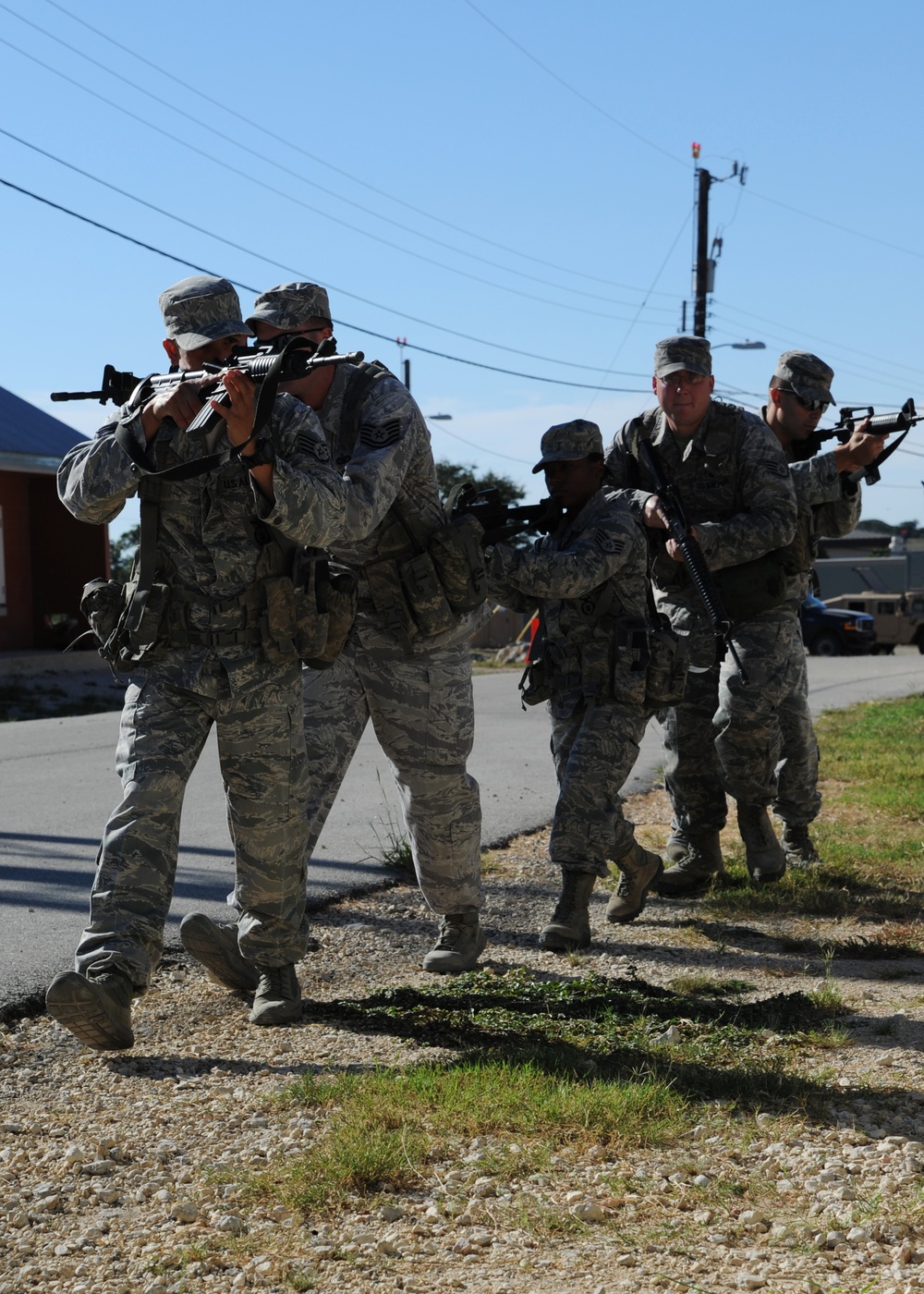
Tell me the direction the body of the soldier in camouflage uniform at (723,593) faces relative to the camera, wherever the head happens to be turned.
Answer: toward the camera

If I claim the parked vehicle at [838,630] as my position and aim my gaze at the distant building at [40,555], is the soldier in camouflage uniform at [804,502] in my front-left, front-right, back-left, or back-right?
front-left

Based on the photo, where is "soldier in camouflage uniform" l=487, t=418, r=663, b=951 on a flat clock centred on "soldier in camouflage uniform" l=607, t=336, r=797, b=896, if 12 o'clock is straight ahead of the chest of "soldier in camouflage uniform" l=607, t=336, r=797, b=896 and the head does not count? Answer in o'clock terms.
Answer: "soldier in camouflage uniform" l=487, t=418, r=663, b=951 is roughly at 1 o'clock from "soldier in camouflage uniform" l=607, t=336, r=797, b=896.

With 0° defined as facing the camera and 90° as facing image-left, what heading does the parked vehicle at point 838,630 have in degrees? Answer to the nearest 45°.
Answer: approximately 315°

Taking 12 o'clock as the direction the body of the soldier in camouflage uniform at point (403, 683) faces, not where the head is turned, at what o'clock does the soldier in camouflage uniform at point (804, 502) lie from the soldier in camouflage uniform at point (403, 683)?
the soldier in camouflage uniform at point (804, 502) is roughly at 6 o'clock from the soldier in camouflage uniform at point (403, 683).

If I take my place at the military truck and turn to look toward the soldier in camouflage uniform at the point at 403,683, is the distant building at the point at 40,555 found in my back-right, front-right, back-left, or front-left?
front-right

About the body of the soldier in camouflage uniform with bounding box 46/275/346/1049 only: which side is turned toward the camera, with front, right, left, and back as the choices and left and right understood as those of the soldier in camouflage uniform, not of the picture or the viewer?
front

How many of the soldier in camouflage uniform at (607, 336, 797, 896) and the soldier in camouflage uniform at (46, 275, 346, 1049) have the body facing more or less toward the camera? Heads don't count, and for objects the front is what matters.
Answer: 2

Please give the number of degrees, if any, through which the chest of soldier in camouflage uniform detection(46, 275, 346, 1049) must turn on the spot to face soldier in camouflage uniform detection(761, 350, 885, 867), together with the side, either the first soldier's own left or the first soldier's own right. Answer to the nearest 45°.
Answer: approximately 135° to the first soldier's own left

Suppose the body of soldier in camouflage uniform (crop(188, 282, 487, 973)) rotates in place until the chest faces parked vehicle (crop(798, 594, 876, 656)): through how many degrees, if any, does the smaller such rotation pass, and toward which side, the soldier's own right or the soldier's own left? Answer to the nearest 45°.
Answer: approximately 135° to the soldier's own right

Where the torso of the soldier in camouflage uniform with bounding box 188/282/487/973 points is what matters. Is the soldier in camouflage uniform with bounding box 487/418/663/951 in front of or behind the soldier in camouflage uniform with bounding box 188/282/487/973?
behind

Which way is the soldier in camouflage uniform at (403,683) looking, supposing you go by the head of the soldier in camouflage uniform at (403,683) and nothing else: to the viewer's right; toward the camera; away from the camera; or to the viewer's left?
to the viewer's left

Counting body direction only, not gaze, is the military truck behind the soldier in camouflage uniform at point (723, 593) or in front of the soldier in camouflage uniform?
behind
